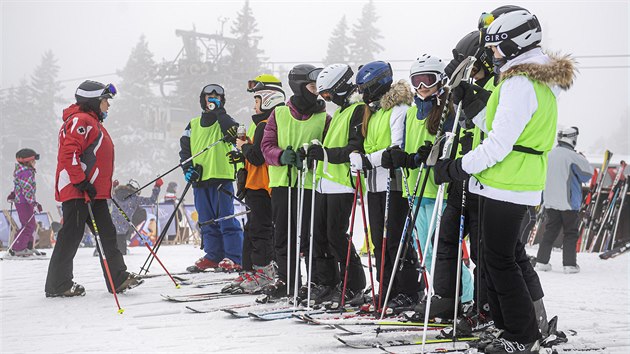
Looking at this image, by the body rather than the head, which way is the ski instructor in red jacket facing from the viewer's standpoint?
to the viewer's right

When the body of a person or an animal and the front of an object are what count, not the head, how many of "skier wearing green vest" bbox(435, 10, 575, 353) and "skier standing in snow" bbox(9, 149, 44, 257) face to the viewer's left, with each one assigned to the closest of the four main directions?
1

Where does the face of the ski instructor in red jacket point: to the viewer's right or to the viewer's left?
to the viewer's right

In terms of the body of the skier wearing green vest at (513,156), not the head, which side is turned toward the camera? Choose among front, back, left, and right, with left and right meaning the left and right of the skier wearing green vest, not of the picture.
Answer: left

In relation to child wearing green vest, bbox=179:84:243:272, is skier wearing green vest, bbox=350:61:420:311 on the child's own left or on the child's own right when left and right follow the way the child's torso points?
on the child's own left

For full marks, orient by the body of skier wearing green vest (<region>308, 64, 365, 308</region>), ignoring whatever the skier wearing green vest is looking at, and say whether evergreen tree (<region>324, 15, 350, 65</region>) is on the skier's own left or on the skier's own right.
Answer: on the skier's own right

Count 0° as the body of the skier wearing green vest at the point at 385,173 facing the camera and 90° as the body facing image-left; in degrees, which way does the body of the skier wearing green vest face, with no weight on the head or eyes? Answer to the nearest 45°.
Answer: approximately 45°

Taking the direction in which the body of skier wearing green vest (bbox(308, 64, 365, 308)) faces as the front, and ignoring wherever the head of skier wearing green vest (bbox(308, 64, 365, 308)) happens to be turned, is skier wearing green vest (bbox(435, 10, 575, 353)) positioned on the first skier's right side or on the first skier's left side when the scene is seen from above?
on the first skier's left side
